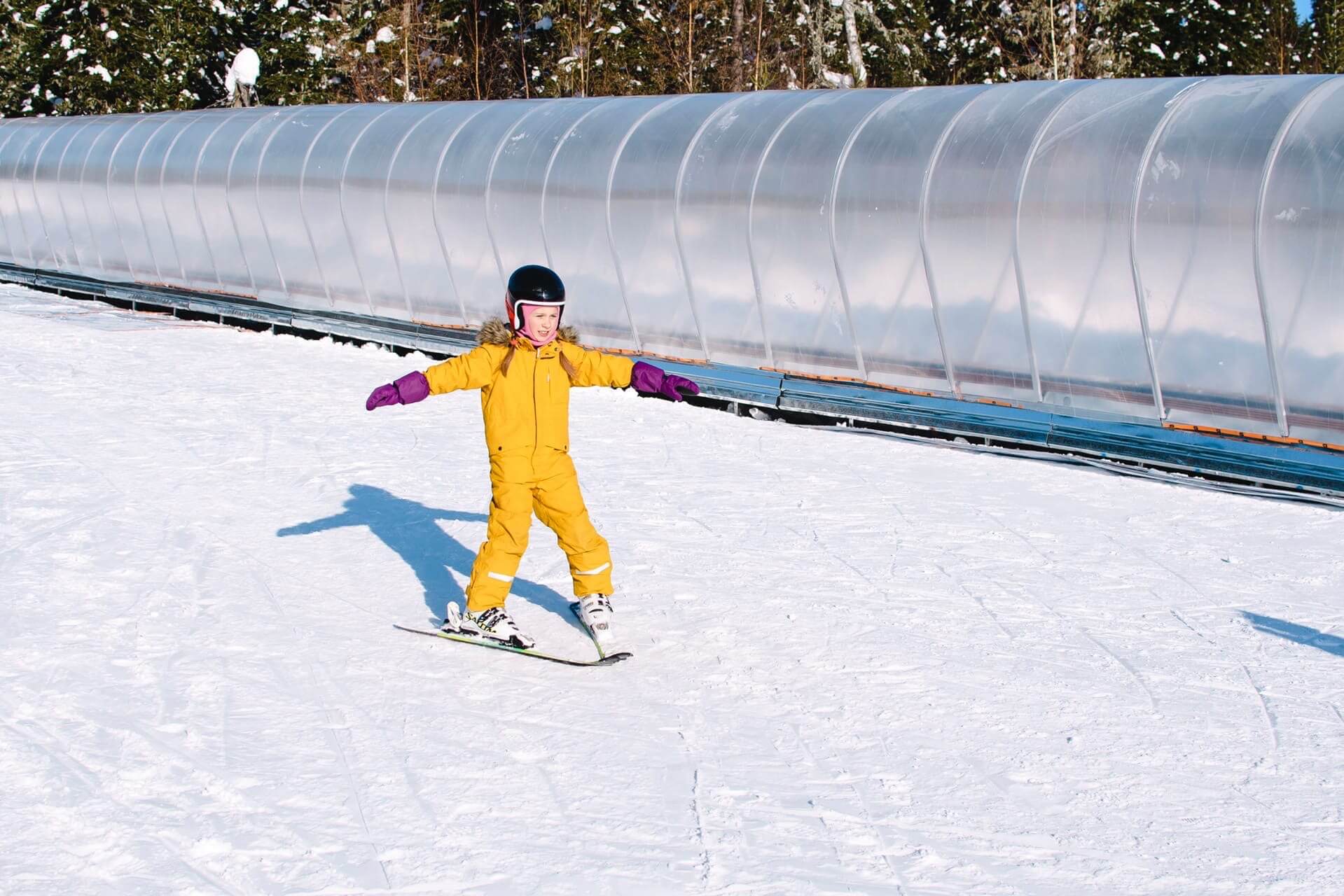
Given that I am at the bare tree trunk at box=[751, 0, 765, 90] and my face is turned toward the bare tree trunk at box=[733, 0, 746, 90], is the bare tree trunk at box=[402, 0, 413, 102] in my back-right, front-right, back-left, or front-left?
front-left

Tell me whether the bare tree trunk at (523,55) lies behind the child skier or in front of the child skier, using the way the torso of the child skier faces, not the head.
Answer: behind

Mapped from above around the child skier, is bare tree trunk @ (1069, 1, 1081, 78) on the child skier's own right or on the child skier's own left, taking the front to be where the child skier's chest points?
on the child skier's own left

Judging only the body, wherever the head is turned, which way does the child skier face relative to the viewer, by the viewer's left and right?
facing the viewer and to the right of the viewer

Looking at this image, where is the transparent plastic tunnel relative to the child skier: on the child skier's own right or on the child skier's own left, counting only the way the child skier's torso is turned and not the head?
on the child skier's own left

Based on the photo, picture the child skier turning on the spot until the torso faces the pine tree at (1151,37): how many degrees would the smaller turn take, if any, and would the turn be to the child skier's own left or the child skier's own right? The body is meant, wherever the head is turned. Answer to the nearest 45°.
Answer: approximately 90° to the child skier's own left

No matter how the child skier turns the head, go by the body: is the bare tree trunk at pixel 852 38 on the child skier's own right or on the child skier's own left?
on the child skier's own left

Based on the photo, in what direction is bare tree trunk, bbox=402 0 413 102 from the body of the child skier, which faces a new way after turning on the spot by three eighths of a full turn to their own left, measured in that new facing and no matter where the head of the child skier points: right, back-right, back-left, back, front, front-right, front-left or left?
front

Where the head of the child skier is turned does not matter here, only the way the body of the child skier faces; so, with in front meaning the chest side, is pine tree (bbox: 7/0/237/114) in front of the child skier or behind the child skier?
behind

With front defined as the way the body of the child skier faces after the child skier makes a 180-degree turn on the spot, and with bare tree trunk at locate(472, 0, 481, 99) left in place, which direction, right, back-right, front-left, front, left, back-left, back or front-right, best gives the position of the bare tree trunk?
front-right

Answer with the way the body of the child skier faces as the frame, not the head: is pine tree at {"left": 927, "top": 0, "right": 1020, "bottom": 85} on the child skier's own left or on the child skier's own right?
on the child skier's own left

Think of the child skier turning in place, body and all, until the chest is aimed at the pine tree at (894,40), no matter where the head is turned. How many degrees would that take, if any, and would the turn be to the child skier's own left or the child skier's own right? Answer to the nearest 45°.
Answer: approximately 135° to the child skier's own left

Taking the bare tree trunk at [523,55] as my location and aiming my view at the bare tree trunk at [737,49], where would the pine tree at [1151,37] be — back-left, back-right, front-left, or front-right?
front-left
